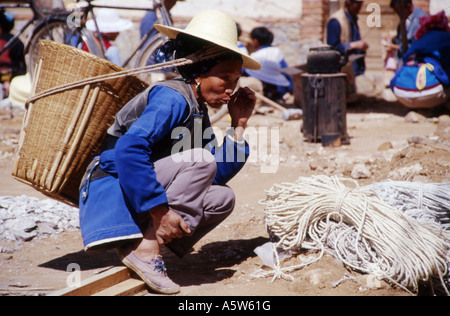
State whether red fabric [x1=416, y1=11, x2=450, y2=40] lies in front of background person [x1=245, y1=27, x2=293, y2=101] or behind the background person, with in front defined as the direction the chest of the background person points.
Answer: behind

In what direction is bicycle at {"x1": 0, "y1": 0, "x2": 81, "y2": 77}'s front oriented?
to the viewer's right

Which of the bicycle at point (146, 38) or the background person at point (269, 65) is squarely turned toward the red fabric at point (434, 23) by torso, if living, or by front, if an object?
the bicycle

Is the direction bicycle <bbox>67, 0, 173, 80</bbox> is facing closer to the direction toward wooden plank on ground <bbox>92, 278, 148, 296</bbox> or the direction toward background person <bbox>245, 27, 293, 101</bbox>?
the background person

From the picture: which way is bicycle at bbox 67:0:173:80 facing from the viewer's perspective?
to the viewer's right

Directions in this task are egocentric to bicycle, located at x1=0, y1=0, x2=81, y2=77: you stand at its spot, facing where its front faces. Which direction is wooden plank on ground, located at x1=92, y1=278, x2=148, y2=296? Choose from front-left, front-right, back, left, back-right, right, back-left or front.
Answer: right

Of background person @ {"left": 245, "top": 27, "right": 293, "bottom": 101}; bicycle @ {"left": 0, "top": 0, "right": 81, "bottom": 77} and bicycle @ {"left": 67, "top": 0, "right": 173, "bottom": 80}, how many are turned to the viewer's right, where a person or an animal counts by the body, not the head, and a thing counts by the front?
2

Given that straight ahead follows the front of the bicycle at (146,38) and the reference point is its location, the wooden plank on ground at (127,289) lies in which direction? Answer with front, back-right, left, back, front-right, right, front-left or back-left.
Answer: right

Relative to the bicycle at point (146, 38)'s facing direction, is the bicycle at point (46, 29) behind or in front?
behind
